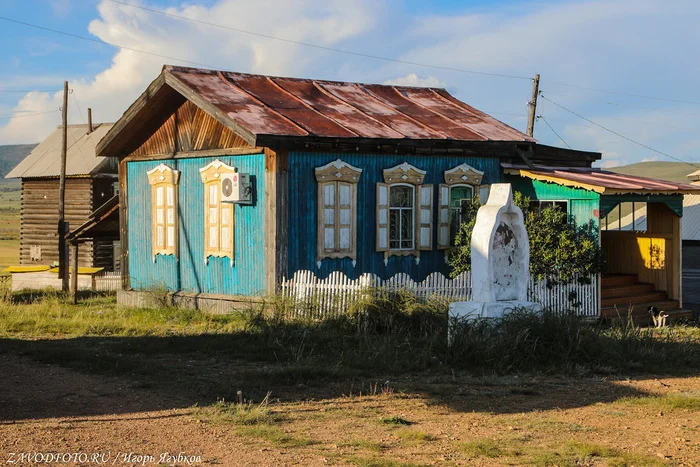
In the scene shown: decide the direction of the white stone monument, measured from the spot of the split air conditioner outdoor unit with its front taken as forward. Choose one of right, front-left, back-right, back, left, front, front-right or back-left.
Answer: left

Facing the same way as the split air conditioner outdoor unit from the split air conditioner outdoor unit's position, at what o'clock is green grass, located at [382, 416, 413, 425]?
The green grass is roughly at 10 o'clock from the split air conditioner outdoor unit.

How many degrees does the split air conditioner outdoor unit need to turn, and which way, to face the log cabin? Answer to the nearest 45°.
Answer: approximately 135° to its right

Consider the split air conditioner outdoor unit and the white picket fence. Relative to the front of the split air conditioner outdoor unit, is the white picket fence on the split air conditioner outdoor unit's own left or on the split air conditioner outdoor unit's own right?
on the split air conditioner outdoor unit's own left

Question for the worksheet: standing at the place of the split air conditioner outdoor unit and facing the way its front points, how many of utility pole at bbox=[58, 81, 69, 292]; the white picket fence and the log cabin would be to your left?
1

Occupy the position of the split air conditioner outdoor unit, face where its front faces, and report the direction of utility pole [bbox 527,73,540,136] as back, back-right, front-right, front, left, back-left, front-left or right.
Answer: back

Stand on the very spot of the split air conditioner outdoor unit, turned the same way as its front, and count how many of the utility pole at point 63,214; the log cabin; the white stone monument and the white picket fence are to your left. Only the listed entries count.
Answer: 2

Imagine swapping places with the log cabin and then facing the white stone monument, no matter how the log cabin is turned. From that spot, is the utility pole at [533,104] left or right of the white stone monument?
left

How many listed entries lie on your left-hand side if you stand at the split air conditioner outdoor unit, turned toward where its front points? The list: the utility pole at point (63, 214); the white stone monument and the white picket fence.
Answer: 2

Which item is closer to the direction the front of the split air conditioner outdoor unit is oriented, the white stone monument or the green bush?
the white stone monument

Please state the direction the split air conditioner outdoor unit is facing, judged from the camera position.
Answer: facing the viewer and to the left of the viewer

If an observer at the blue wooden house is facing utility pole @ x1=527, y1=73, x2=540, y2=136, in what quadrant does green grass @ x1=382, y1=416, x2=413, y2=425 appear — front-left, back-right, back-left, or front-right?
back-right

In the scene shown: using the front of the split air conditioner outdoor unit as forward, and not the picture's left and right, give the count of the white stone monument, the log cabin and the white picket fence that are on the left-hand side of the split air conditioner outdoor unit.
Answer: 2

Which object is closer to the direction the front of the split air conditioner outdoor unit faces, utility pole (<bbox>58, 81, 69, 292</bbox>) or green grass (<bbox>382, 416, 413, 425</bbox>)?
the green grass

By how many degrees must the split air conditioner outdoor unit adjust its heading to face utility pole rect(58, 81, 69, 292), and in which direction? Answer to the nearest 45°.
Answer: approximately 90° to its right

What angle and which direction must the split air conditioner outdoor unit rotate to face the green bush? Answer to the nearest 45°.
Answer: approximately 135° to its left
